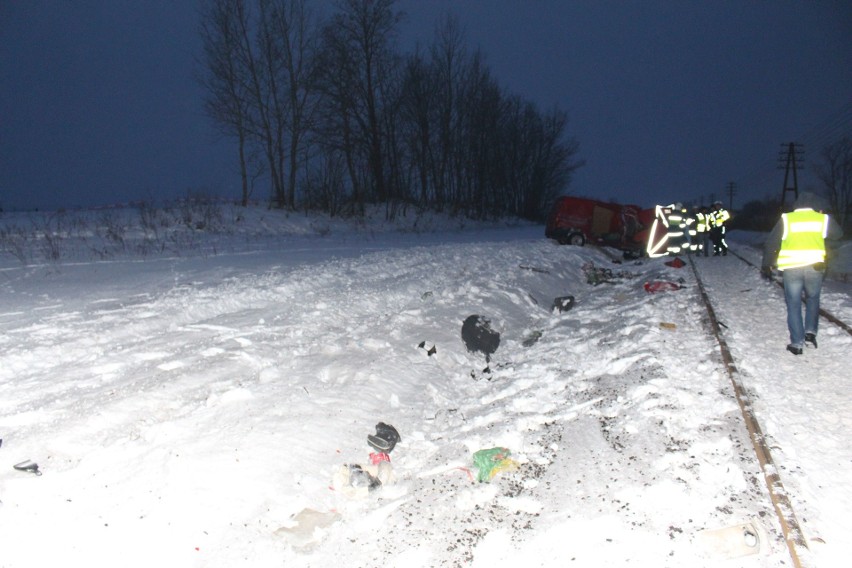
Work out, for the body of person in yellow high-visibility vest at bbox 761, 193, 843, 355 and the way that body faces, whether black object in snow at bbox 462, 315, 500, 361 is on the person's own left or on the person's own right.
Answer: on the person's own left

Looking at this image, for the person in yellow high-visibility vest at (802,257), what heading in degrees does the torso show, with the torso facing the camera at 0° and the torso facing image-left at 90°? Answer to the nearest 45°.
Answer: approximately 180°

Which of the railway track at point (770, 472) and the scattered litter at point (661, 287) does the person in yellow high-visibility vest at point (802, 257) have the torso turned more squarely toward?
the scattered litter

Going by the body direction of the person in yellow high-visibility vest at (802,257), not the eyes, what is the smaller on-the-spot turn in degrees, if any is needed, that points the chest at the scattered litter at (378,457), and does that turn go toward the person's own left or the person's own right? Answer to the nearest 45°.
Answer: approximately 135° to the person's own left

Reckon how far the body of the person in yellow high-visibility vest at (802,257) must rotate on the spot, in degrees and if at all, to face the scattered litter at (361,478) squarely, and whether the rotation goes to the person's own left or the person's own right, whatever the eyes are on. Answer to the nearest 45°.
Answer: approximately 135° to the person's own left

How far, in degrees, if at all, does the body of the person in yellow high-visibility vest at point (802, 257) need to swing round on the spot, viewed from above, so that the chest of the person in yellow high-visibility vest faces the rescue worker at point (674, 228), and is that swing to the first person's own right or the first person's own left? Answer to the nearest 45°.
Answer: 0° — they already face them

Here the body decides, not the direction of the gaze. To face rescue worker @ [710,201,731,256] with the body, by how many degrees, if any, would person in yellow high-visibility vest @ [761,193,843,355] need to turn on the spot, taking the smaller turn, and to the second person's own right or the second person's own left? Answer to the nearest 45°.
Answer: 0° — they already face them

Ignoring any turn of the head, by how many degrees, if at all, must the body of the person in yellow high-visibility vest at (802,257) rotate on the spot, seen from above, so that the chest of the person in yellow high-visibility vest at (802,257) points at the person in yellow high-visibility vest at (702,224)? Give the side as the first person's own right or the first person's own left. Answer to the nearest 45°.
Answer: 0° — they already face them

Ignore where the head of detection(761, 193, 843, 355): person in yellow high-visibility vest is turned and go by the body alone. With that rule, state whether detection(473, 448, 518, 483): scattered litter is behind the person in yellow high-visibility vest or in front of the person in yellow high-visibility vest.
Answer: behind

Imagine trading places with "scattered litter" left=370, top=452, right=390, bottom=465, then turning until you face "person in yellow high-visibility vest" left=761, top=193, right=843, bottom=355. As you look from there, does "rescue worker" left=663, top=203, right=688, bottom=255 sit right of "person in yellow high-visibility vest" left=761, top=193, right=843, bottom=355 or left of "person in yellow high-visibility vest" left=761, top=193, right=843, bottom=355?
left

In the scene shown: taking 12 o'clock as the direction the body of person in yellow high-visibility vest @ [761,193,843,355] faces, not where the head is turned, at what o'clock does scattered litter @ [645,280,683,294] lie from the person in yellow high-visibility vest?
The scattered litter is roughly at 11 o'clock from the person in yellow high-visibility vest.

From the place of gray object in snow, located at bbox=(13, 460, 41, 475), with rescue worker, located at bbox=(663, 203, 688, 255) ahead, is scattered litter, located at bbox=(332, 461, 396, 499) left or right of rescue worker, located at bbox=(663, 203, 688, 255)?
right

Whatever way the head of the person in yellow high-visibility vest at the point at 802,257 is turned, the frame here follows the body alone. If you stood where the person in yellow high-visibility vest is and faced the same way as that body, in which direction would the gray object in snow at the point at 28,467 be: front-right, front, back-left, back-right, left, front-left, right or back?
back-left

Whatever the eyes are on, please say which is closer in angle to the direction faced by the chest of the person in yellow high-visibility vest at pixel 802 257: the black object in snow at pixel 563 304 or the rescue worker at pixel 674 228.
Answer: the rescue worker

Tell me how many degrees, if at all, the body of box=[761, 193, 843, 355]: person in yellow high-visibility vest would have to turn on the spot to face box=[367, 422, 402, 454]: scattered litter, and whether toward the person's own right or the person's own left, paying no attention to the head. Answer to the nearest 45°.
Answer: approximately 135° to the person's own left

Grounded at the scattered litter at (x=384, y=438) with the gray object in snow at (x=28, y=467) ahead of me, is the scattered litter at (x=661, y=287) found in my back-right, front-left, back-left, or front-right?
back-right

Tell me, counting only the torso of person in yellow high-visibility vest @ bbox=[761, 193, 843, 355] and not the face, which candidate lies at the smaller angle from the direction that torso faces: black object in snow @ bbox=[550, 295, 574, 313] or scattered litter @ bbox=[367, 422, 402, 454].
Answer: the black object in snow
